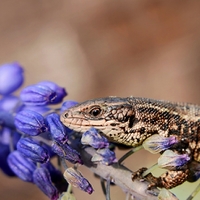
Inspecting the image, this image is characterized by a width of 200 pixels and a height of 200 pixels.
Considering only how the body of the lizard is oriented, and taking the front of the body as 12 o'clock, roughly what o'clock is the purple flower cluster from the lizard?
The purple flower cluster is roughly at 12 o'clock from the lizard.

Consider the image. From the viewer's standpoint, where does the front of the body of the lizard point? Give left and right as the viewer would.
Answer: facing to the left of the viewer
